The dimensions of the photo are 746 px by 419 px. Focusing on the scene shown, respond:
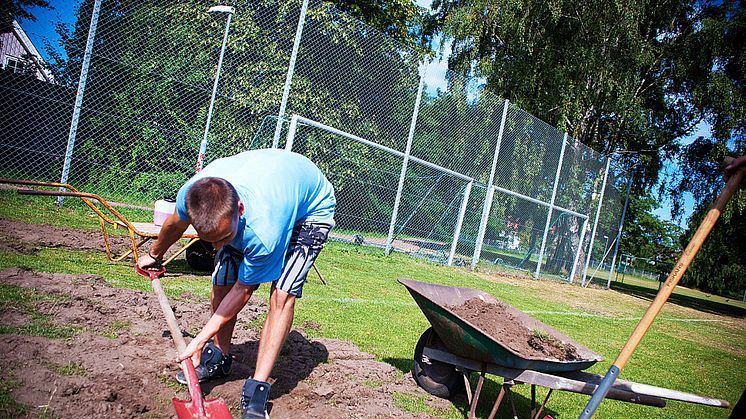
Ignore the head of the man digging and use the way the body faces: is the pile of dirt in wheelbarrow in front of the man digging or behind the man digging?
behind

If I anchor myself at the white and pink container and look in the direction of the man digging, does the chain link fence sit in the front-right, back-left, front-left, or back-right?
back-left

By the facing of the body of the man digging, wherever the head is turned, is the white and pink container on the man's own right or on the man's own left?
on the man's own right

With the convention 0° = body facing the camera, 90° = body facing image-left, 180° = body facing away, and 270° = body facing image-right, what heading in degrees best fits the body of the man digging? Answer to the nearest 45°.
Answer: approximately 45°

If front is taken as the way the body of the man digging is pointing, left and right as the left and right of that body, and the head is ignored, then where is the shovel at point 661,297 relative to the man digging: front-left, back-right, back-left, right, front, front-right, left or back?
back-left
